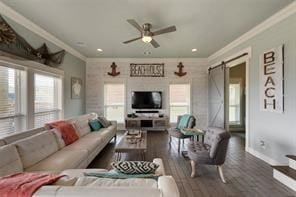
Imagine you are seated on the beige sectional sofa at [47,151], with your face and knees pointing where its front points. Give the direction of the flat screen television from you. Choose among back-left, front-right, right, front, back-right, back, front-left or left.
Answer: left

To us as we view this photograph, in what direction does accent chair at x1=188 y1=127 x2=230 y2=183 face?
facing to the left of the viewer

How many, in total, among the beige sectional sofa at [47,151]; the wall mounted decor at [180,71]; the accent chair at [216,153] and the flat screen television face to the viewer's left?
1

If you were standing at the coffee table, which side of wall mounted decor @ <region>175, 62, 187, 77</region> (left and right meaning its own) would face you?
front

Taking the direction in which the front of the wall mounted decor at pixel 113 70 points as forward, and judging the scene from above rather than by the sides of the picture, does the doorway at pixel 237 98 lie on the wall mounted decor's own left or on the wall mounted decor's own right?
on the wall mounted decor's own left

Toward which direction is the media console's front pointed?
toward the camera

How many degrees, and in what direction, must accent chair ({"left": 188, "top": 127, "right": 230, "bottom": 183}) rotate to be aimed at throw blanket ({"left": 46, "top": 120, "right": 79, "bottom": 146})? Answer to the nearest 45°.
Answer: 0° — it already faces it

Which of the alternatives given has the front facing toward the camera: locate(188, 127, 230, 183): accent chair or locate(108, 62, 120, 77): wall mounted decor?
the wall mounted decor

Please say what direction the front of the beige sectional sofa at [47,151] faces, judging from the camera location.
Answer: facing the viewer and to the right of the viewer

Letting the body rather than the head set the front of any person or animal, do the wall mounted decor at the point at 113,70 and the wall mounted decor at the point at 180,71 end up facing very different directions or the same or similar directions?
same or similar directions

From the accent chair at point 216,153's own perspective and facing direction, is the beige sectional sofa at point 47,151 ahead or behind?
ahead

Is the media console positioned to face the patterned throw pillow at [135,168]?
yes

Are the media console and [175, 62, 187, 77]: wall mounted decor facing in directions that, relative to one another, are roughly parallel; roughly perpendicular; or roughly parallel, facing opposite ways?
roughly parallel

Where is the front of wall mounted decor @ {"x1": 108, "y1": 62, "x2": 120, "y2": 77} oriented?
toward the camera

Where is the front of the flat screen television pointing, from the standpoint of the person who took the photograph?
facing the viewer
